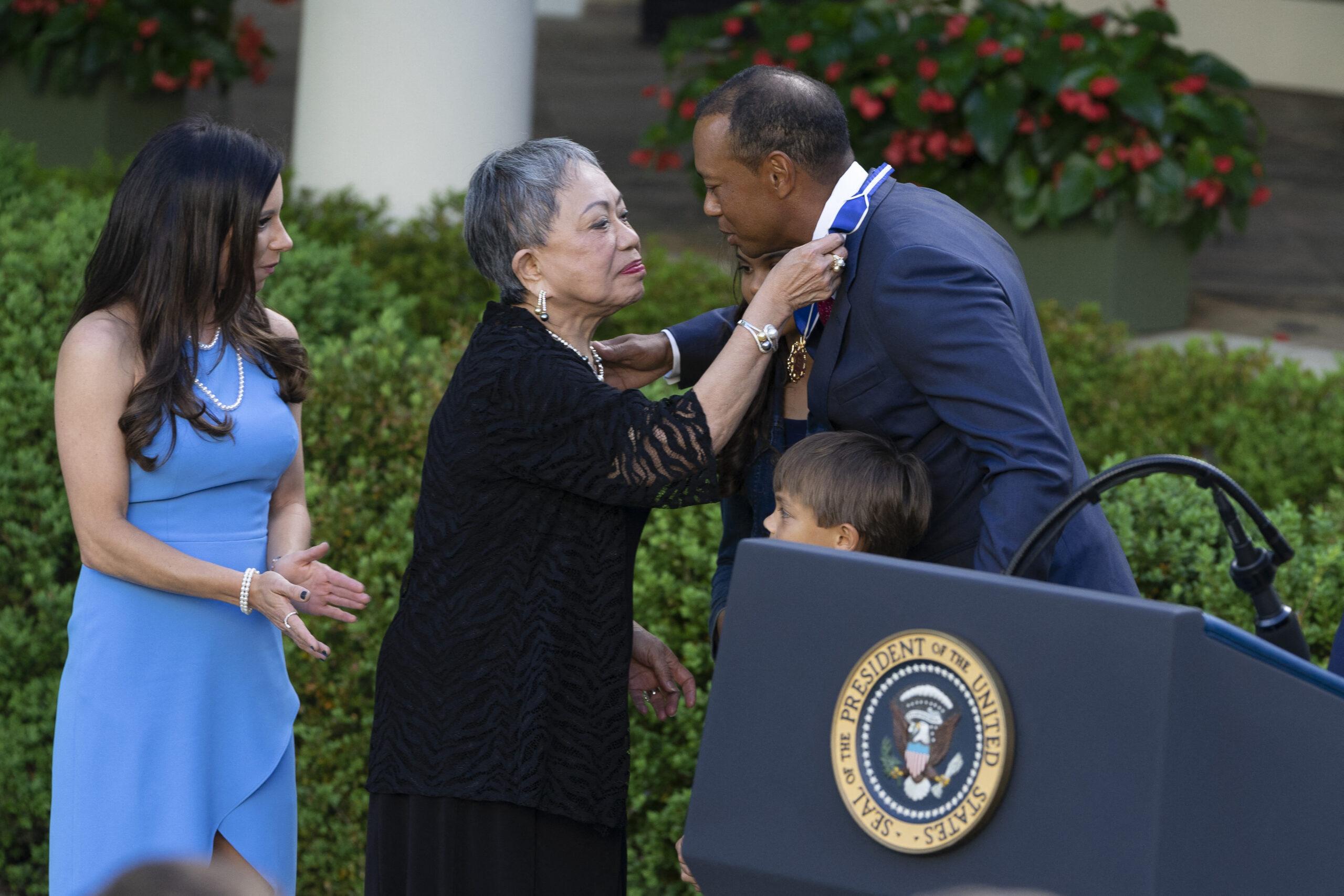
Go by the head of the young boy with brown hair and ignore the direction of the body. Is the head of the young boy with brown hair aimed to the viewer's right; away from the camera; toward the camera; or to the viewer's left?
to the viewer's left

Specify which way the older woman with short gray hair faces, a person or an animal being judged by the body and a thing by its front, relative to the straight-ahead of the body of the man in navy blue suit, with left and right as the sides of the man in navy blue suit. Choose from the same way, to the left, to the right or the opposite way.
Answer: the opposite way

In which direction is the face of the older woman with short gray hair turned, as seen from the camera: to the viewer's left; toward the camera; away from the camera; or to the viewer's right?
to the viewer's right

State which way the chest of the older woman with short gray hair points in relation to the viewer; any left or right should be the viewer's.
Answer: facing to the right of the viewer

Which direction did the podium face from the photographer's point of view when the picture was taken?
facing the viewer and to the left of the viewer

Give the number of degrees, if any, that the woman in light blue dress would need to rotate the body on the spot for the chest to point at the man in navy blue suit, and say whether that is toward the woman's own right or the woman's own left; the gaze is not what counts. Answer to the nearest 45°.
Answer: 0° — they already face them

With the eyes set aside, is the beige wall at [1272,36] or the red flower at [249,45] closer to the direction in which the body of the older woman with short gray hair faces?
the beige wall

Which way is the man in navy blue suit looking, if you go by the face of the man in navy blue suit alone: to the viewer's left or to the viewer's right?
to the viewer's left

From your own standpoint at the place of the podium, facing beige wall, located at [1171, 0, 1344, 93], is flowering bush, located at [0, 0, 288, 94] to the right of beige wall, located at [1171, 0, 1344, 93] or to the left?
left

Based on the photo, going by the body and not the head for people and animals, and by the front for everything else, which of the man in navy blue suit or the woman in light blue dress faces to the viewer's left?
the man in navy blue suit

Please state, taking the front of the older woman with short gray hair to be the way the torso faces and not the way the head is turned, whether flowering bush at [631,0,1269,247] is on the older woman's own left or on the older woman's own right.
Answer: on the older woman's own left

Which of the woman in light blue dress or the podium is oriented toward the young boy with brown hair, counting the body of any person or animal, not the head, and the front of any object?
the woman in light blue dress
